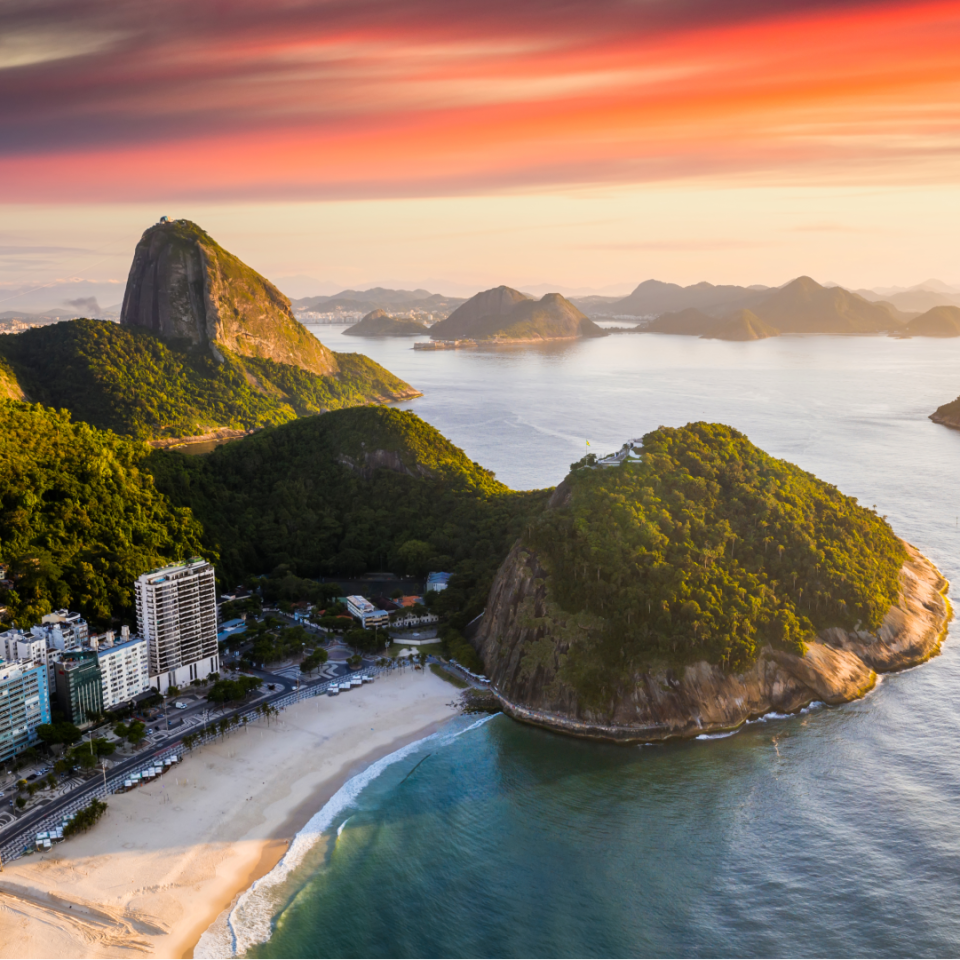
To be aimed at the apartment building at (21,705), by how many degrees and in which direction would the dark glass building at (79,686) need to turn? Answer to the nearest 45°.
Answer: approximately 90° to its right

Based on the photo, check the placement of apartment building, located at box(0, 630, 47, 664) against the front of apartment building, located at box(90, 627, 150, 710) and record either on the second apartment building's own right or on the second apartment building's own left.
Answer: on the second apartment building's own right

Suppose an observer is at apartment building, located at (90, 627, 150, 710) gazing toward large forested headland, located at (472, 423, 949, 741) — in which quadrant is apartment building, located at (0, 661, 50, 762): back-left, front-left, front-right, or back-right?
back-right

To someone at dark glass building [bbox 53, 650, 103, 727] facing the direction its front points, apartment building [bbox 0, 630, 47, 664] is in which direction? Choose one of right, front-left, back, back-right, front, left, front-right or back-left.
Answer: back

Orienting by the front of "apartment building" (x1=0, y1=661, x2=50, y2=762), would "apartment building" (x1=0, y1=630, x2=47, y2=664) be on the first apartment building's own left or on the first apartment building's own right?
on the first apartment building's own left

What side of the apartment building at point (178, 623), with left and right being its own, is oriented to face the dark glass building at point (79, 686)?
right

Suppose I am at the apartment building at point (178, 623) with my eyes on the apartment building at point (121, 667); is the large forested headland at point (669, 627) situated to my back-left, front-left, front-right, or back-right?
back-left

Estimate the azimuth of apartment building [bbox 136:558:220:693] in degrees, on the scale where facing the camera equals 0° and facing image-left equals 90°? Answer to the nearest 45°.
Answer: approximately 315°

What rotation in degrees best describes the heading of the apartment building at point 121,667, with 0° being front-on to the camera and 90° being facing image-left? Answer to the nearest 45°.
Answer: approximately 315°

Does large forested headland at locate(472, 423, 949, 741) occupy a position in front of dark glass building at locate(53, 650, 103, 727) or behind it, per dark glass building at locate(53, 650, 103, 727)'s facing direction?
in front
